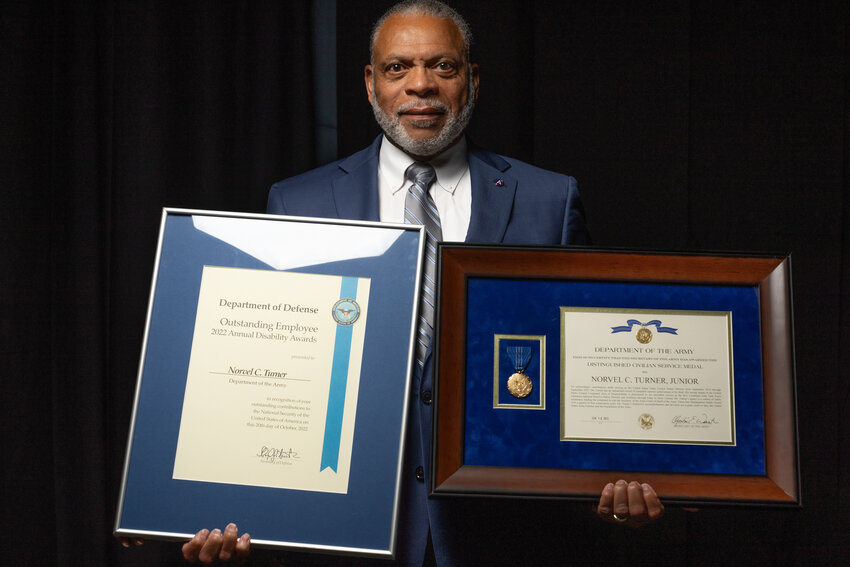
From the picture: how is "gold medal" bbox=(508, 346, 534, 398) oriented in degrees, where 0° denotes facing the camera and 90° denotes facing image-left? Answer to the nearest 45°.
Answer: approximately 0°

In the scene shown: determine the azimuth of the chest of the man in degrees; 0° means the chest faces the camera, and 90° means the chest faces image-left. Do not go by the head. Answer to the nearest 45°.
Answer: approximately 0°
